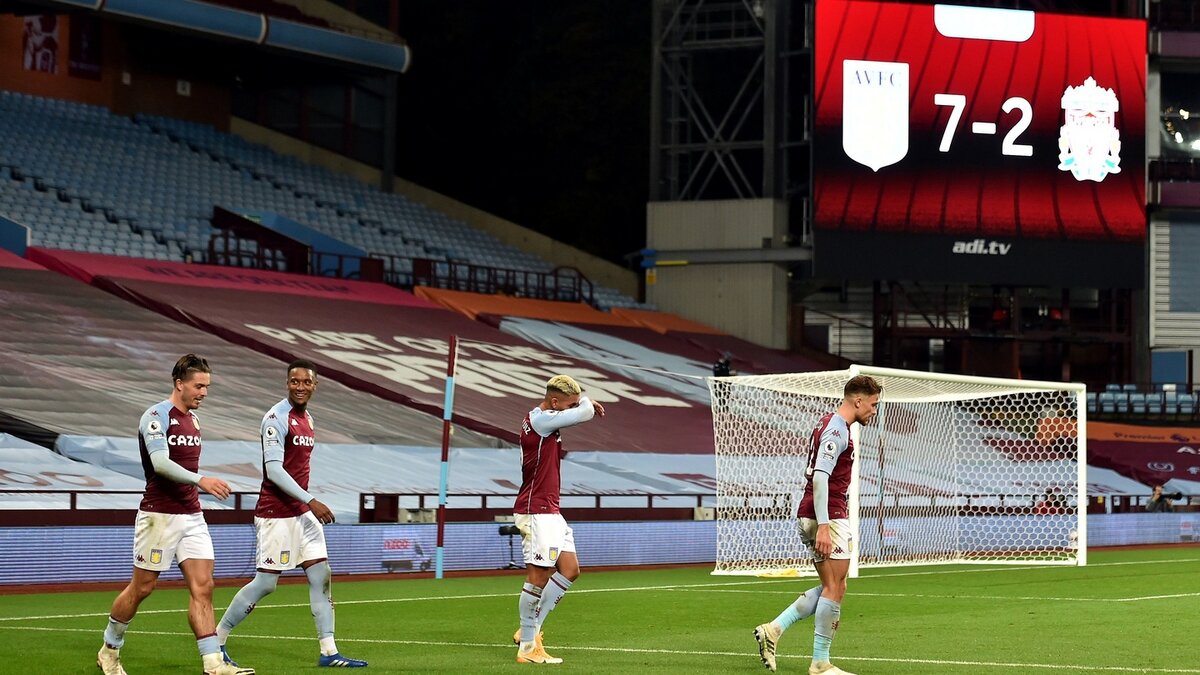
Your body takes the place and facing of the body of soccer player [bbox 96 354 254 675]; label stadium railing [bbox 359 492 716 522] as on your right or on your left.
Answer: on your left

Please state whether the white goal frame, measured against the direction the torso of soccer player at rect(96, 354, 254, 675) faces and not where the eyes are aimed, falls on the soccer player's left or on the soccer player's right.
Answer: on the soccer player's left

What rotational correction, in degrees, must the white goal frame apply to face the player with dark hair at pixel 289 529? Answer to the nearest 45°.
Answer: approximately 45° to its right

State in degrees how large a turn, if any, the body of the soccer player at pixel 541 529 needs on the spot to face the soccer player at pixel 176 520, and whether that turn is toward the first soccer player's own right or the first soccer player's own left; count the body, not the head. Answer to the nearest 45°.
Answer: approximately 135° to the first soccer player's own right

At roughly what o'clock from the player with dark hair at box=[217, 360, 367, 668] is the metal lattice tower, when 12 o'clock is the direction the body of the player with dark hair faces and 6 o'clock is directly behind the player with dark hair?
The metal lattice tower is roughly at 8 o'clock from the player with dark hair.

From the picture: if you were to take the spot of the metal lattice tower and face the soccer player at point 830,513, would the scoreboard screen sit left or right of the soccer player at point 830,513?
left

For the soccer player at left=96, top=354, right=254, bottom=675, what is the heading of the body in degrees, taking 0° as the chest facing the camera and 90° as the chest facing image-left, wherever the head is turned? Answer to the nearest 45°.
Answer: approximately 315°

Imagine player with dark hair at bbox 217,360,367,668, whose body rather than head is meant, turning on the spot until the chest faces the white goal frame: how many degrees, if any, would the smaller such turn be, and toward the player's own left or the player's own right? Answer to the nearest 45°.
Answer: approximately 90° to the player's own left
